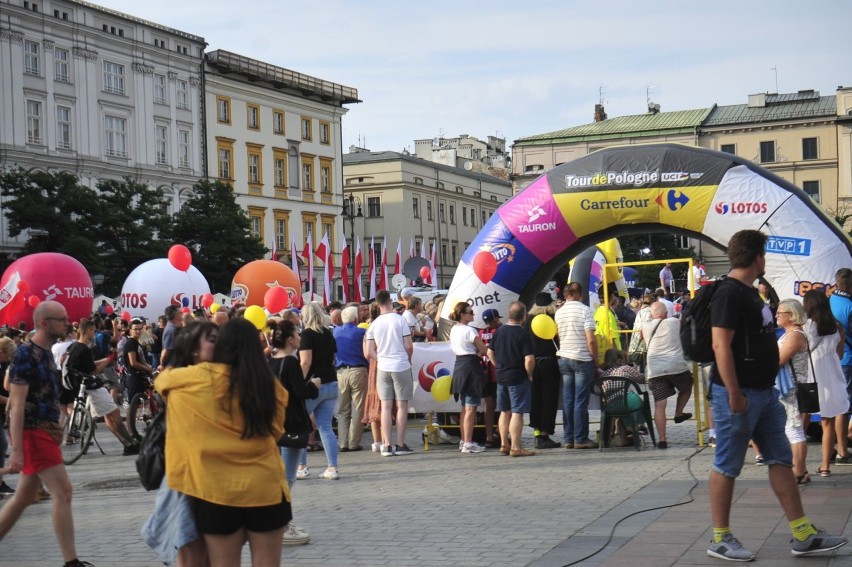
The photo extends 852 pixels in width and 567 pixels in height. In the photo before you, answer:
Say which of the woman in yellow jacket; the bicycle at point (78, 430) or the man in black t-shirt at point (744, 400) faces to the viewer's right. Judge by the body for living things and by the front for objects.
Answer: the man in black t-shirt

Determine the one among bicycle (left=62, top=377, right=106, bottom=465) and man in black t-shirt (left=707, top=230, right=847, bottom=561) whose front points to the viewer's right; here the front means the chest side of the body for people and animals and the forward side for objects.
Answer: the man in black t-shirt

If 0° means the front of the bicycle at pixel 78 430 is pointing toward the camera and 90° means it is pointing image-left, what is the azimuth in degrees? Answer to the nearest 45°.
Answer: approximately 45°

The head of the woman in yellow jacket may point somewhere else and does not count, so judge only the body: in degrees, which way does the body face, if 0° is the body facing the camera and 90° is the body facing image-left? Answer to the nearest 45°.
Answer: approximately 180°

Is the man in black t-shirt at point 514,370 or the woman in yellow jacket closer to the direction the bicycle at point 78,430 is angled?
the woman in yellow jacket

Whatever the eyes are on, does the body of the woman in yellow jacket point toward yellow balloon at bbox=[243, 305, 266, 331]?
yes

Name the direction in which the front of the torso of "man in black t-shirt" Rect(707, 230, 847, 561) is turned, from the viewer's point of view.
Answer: to the viewer's right

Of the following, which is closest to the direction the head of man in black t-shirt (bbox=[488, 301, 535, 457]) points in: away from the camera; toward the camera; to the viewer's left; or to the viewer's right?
away from the camera

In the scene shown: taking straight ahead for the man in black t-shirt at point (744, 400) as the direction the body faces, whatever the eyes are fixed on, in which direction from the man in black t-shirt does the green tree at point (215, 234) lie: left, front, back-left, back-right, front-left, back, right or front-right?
back-left

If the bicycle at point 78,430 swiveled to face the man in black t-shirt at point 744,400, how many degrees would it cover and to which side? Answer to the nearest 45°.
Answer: approximately 90° to its left

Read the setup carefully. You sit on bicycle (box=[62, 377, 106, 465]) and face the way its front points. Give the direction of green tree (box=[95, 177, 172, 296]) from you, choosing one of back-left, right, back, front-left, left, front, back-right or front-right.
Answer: back-right
